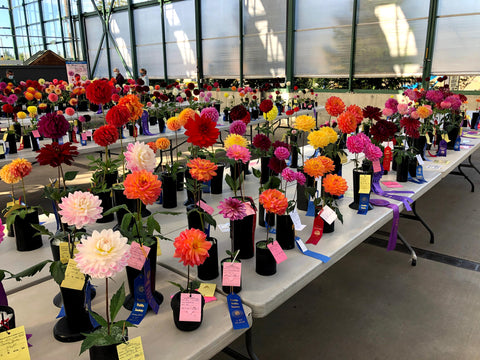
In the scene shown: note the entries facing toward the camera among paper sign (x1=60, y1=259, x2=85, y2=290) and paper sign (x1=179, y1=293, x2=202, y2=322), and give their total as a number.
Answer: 2

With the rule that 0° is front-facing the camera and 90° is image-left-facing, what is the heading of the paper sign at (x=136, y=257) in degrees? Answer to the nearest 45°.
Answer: approximately 0°

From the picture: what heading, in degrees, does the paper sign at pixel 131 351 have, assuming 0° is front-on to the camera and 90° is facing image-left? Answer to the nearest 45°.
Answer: approximately 0°

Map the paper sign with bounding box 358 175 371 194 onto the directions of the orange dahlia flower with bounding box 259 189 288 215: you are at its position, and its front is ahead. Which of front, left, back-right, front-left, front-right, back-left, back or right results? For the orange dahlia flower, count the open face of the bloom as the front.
back-left

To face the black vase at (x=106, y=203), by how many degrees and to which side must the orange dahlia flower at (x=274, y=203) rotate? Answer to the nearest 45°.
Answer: approximately 135° to its right

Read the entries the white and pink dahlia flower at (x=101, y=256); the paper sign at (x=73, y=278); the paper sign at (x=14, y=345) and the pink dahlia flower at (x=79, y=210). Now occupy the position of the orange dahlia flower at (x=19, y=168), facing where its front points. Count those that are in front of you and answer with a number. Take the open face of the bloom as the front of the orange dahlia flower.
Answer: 4

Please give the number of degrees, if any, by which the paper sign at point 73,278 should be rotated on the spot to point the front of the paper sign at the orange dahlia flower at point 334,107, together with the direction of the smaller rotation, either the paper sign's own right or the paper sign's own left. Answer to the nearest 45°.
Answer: approximately 135° to the paper sign's own left

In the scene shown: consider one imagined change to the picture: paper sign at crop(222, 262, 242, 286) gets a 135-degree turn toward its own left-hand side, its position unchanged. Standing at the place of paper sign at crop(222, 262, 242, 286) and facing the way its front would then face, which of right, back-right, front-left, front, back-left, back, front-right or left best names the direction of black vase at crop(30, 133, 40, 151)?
left

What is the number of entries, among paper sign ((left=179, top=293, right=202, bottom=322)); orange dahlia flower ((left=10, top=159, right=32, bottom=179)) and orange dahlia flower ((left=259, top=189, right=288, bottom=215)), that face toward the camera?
3
